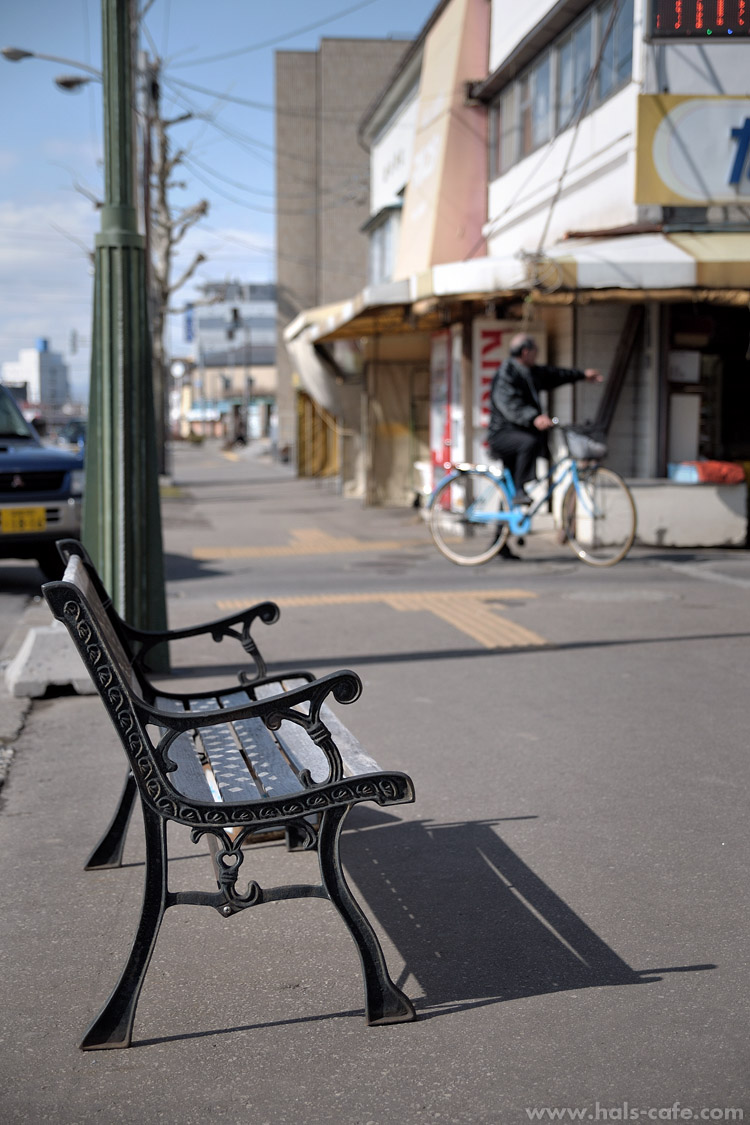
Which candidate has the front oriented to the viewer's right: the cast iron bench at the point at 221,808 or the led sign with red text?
the cast iron bench

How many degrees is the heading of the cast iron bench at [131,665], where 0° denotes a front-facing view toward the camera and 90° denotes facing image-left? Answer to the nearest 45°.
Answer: approximately 270°

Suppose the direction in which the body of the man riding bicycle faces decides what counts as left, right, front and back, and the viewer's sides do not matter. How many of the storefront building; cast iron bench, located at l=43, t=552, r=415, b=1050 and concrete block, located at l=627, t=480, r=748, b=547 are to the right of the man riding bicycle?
1

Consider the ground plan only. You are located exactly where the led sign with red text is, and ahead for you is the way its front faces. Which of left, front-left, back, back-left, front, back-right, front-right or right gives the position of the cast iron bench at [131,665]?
front

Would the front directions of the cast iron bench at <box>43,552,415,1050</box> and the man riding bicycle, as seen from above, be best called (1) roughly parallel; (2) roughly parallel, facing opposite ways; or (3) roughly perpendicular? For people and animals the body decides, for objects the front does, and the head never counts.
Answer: roughly parallel

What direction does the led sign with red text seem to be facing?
toward the camera

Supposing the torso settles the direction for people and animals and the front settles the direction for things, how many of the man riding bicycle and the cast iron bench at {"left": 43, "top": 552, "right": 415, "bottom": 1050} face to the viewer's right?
2

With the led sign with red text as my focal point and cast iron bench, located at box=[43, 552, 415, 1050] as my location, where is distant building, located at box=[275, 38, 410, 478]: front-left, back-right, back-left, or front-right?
front-left

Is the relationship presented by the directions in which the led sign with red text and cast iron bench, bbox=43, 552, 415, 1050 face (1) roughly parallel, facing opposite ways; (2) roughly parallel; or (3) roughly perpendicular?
roughly perpendicular

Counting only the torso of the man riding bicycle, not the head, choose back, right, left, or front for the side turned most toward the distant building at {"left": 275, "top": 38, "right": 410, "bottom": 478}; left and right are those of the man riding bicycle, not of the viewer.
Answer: left

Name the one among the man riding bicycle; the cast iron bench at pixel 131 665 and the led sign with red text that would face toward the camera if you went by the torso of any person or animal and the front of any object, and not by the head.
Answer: the led sign with red text

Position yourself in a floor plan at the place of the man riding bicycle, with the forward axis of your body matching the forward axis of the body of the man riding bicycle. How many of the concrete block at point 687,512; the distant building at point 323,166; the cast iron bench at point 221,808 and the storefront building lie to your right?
1

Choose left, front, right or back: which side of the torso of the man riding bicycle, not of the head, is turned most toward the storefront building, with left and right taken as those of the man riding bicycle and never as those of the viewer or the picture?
left

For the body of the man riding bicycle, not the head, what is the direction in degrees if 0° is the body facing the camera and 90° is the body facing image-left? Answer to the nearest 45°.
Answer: approximately 270°

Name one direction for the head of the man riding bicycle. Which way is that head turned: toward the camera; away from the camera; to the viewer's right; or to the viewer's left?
to the viewer's right
